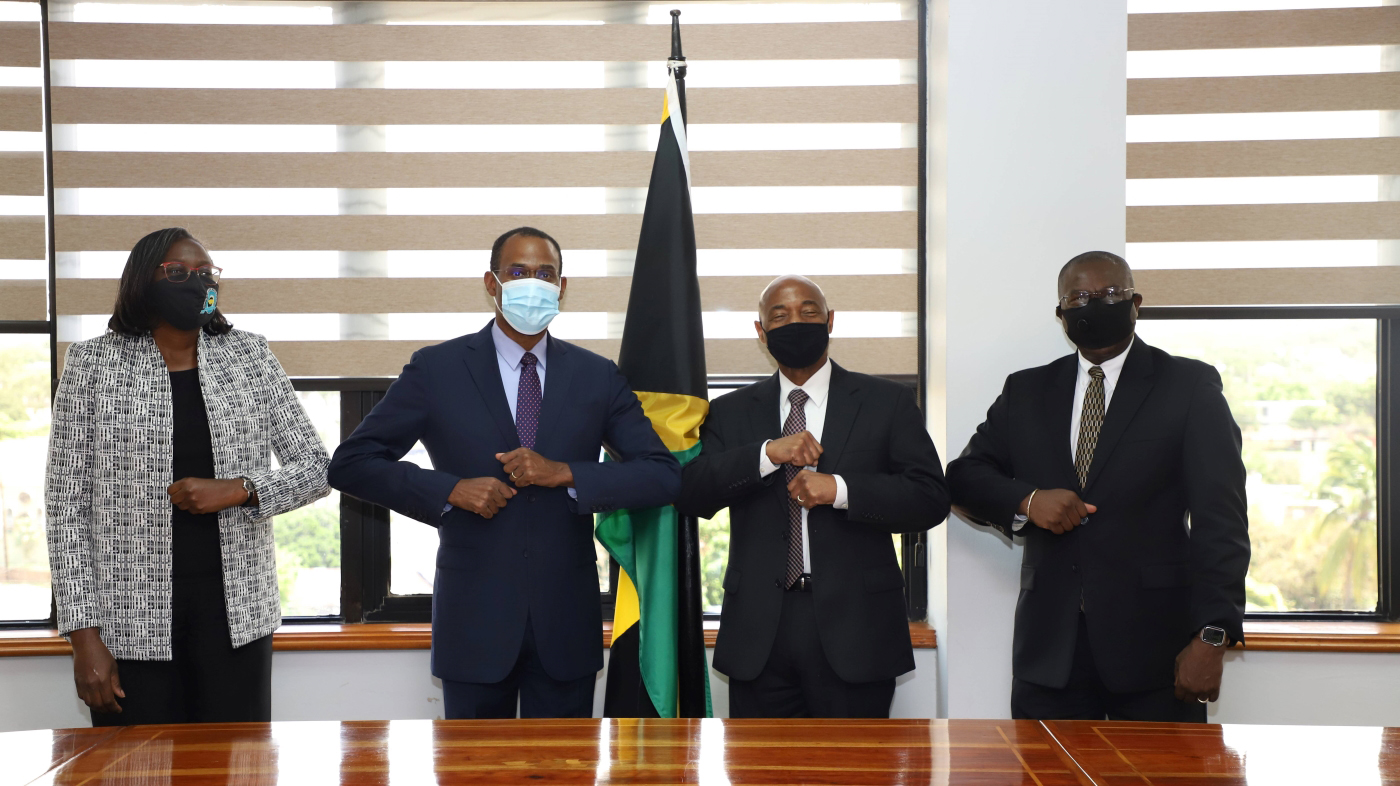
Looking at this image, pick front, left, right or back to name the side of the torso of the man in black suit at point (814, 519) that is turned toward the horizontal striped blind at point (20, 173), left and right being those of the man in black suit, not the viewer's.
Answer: right

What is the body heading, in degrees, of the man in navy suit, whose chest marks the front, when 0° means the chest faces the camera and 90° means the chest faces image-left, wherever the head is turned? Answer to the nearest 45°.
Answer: approximately 0°

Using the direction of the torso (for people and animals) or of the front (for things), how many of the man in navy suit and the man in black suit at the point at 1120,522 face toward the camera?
2

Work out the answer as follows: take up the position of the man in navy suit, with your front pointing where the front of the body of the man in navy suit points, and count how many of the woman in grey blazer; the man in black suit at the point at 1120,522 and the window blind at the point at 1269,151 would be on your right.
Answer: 1

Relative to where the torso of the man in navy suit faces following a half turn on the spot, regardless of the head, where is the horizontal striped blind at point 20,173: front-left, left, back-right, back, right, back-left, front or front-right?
front-left
